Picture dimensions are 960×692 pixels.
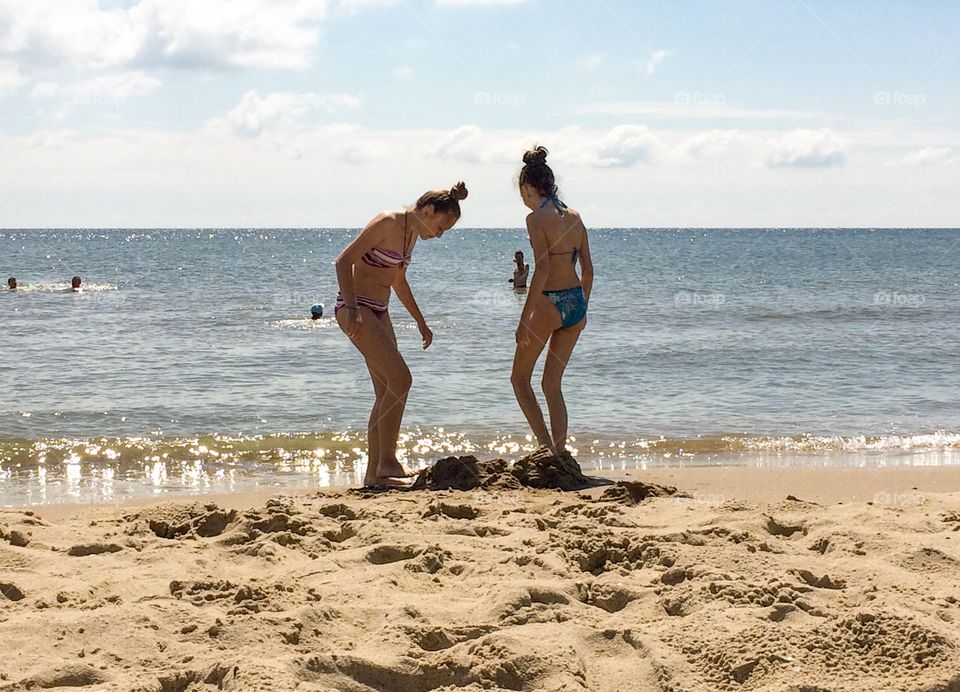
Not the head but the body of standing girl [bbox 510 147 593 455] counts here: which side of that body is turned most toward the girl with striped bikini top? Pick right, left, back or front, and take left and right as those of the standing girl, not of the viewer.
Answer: left

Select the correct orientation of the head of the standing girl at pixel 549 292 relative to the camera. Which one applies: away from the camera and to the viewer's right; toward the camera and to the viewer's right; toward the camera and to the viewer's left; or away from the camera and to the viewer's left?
away from the camera and to the viewer's left

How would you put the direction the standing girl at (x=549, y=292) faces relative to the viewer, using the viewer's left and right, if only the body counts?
facing away from the viewer and to the left of the viewer
